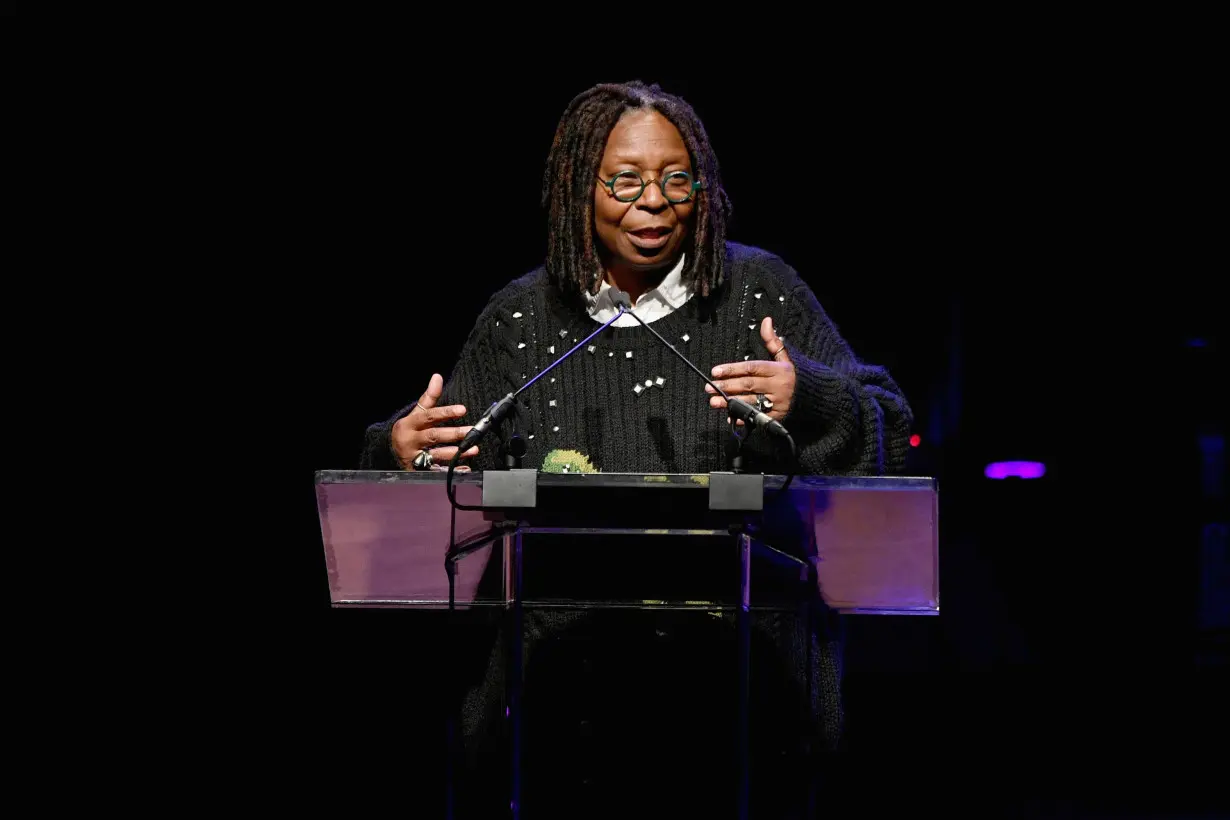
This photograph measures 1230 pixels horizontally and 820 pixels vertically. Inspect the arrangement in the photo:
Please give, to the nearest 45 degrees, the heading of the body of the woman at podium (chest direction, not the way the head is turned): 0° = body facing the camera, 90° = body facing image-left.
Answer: approximately 0°

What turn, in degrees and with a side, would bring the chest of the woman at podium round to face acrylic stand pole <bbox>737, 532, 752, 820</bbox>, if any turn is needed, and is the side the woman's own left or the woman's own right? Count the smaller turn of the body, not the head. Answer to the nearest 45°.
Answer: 0° — they already face it

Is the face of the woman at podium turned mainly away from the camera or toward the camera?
toward the camera
